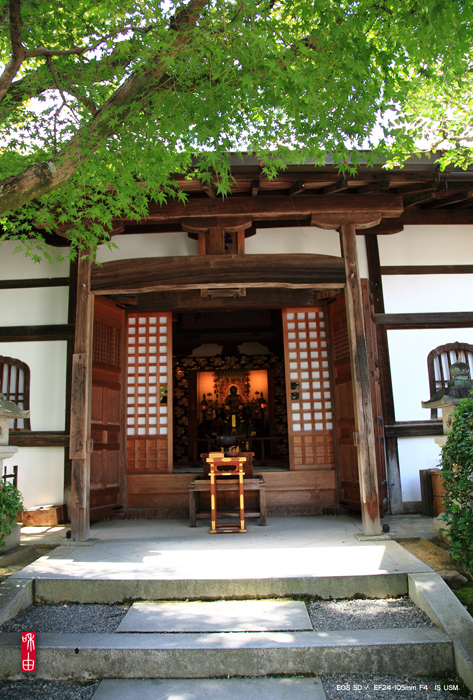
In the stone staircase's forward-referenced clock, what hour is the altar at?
The altar is roughly at 6 o'clock from the stone staircase.

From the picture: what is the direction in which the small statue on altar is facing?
toward the camera

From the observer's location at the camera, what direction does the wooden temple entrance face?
facing the viewer

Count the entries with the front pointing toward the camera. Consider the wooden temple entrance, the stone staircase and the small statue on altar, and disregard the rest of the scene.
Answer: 3

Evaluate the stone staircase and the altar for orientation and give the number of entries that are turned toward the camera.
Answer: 2

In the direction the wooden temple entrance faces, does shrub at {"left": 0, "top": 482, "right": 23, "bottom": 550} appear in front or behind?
in front

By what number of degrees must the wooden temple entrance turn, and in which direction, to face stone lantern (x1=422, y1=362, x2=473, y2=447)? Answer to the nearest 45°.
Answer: approximately 45° to its left

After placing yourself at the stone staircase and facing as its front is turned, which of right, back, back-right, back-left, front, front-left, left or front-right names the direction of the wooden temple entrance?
back

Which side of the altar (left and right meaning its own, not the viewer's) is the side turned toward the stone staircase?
front

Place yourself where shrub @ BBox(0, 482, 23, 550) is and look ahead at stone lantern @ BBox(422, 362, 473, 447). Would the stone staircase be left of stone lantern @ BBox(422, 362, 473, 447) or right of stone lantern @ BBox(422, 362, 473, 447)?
right

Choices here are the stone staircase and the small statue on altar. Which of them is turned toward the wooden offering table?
the small statue on altar

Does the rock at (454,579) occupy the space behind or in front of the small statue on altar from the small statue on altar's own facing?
in front

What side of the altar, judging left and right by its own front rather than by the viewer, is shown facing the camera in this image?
front
